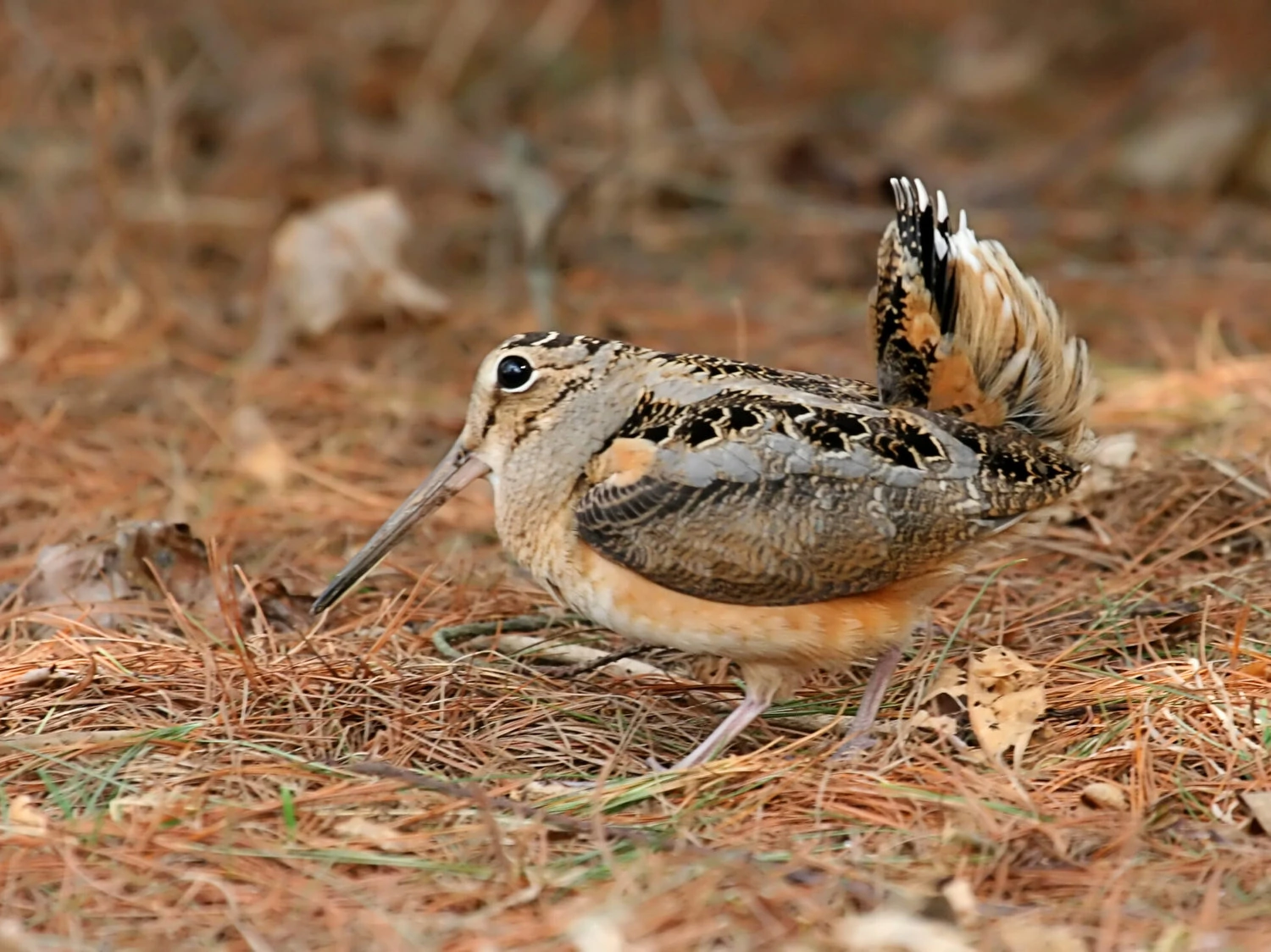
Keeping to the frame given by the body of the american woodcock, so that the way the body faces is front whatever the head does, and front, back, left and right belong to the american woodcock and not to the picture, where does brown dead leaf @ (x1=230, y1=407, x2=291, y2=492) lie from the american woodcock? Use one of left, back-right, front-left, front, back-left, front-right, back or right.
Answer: front-right

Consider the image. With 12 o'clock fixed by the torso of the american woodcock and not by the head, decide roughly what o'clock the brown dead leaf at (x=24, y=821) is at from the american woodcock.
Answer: The brown dead leaf is roughly at 11 o'clock from the american woodcock.

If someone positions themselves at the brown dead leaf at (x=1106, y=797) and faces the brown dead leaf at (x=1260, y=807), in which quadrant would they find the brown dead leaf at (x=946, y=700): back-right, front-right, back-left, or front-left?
back-left

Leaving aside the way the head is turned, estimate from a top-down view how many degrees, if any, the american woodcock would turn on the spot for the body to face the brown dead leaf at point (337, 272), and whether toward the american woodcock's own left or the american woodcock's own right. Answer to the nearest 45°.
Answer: approximately 45° to the american woodcock's own right

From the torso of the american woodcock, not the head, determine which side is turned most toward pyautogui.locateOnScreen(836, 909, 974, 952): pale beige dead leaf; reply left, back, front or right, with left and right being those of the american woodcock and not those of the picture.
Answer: left

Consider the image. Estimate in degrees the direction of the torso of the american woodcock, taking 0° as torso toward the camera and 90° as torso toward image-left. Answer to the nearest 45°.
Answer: approximately 90°

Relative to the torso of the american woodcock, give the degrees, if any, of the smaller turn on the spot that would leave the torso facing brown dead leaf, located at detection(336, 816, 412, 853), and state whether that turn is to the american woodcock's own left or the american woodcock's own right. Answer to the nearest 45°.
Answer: approximately 45° to the american woodcock's own left

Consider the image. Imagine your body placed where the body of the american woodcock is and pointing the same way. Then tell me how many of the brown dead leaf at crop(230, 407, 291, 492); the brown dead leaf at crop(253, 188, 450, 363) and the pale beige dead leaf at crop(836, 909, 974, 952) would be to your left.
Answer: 1

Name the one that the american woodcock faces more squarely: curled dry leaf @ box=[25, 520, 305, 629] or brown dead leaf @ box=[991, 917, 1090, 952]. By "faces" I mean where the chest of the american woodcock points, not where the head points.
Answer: the curled dry leaf
